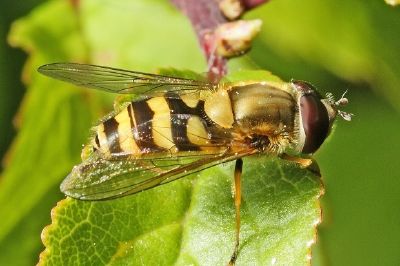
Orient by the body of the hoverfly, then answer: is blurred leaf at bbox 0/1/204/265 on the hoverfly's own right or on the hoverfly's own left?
on the hoverfly's own left

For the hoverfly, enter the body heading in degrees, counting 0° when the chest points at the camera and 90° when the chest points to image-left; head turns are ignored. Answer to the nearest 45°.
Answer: approximately 270°
